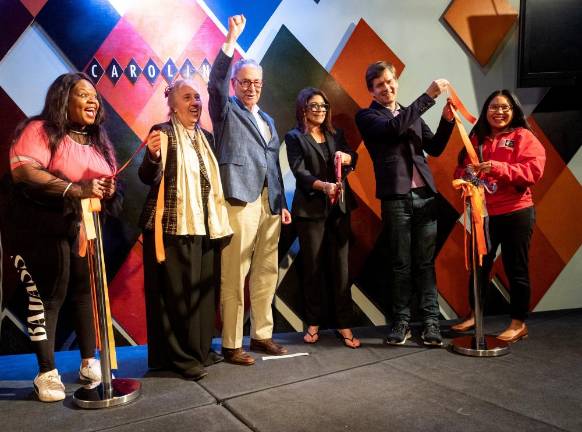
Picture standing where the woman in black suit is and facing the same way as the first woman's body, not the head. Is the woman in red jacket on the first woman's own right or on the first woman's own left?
on the first woman's own left

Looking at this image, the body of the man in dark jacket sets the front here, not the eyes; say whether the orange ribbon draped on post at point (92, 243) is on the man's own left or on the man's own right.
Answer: on the man's own right

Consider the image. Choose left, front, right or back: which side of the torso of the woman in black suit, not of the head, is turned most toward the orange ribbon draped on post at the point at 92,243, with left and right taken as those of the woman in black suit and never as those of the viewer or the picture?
right

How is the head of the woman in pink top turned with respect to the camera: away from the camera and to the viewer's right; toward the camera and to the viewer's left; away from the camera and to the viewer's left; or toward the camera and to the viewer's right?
toward the camera and to the viewer's right

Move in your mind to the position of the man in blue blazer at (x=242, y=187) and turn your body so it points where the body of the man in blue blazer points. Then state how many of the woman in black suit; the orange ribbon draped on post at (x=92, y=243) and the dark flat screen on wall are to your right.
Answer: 1

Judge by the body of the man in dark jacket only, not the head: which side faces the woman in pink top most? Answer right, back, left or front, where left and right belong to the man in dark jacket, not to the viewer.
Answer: right

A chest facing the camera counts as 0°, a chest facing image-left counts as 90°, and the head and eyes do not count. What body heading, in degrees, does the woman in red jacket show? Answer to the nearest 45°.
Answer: approximately 45°

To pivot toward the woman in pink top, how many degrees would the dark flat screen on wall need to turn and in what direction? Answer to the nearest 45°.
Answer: approximately 45° to its right
